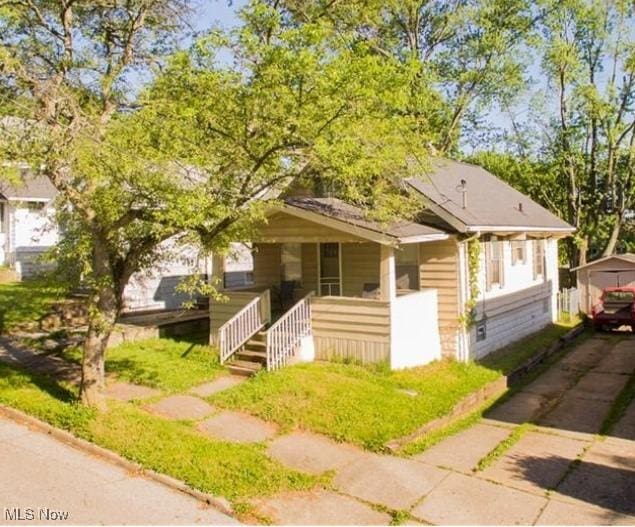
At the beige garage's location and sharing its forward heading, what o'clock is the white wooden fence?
The white wooden fence is roughly at 2 o'clock from the beige garage.

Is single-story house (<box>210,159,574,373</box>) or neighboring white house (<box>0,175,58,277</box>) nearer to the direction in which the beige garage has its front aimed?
the single-story house

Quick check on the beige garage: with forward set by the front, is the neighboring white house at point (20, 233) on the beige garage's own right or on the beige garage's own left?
on the beige garage's own right

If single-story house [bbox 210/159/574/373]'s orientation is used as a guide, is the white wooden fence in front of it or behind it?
behind

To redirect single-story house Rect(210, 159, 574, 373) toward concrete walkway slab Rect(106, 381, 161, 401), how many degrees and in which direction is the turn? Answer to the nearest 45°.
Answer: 0° — it already faces it

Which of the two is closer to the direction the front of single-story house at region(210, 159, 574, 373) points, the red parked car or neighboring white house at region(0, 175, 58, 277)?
the neighboring white house

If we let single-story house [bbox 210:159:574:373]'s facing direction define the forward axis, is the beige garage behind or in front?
behind

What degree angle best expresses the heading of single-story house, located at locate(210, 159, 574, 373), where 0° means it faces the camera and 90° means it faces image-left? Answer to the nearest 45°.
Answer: approximately 45°

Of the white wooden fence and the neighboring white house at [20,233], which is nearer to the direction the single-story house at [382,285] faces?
the neighboring white house
